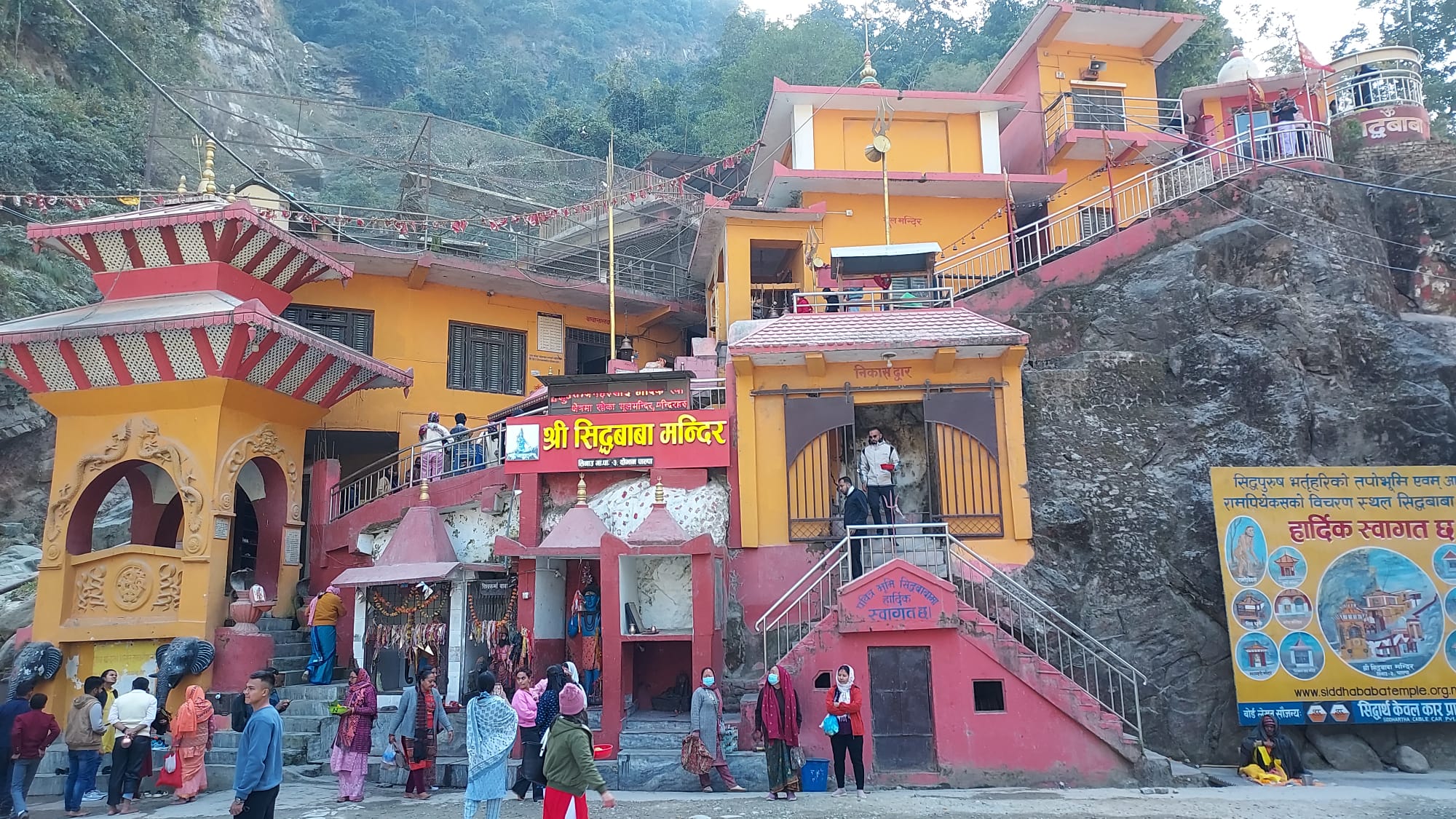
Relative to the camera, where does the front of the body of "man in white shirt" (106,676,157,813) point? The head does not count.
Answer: away from the camera

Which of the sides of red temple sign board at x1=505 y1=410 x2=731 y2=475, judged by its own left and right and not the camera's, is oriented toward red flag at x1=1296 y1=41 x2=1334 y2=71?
left

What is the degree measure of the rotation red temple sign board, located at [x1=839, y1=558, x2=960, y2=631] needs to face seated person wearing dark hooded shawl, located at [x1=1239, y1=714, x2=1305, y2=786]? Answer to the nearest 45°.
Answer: approximately 90° to its left

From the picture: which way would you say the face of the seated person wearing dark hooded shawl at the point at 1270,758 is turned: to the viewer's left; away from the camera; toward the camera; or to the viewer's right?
toward the camera

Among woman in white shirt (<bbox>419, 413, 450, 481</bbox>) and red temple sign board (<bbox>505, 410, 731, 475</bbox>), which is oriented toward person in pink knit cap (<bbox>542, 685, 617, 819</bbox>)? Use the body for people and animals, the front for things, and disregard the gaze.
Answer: the red temple sign board

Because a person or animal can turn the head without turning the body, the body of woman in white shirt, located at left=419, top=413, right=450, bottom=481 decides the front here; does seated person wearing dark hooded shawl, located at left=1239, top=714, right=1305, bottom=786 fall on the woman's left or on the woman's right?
on the woman's right

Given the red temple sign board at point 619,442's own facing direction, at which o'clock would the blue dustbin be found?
The blue dustbin is roughly at 11 o'clock from the red temple sign board.

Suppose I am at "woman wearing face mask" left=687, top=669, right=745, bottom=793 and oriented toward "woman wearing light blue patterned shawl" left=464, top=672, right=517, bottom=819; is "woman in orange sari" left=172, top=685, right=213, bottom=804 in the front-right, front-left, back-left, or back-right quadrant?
front-right

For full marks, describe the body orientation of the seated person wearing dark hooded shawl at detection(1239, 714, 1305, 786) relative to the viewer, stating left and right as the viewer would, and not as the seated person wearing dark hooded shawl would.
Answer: facing the viewer

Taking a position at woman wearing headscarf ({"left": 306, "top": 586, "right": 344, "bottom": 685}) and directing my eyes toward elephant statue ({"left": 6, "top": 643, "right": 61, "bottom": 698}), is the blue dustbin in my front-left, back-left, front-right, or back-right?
back-left

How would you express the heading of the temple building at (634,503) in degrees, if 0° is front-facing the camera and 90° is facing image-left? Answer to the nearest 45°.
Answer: approximately 0°

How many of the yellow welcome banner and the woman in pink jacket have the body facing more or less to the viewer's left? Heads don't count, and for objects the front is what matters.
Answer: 0
